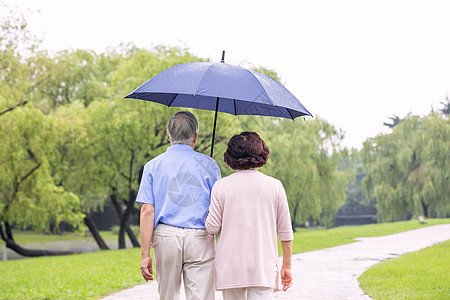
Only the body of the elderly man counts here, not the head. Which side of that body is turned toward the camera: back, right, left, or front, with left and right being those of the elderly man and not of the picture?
back

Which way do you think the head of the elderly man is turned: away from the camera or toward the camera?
away from the camera

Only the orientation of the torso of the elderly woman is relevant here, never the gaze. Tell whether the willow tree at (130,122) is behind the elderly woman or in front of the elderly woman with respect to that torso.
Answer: in front

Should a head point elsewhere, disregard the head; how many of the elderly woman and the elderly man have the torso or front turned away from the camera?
2

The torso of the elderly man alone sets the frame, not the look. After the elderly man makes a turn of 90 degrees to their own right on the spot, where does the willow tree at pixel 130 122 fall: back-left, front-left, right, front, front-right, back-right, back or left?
left

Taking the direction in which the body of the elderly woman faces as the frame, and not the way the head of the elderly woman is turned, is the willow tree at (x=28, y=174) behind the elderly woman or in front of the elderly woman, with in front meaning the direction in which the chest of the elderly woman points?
in front

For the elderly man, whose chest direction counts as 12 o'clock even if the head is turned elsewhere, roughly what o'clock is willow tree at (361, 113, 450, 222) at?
The willow tree is roughly at 1 o'clock from the elderly man.

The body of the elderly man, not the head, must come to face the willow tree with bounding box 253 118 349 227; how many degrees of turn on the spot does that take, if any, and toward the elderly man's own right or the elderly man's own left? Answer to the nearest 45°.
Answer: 0° — they already face it

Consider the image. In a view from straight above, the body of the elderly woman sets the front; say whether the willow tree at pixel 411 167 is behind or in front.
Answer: in front

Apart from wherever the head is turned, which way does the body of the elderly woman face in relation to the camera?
away from the camera

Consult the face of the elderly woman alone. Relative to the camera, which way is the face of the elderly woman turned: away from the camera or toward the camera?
away from the camera
